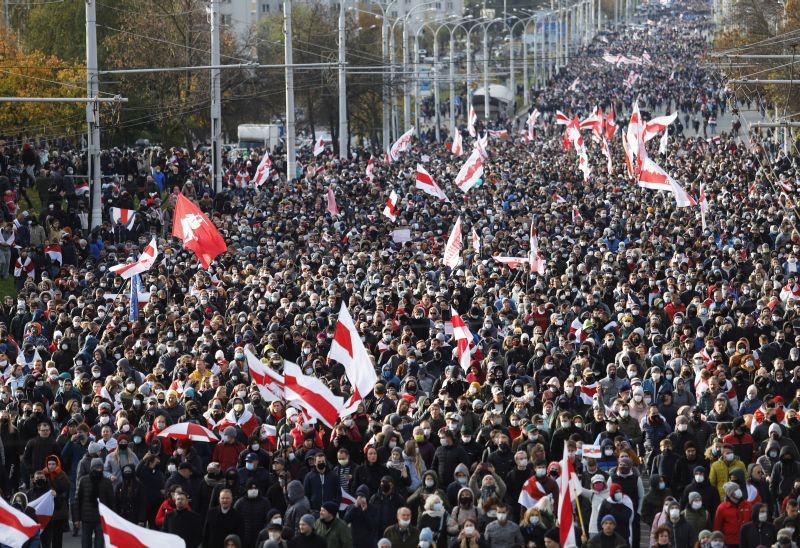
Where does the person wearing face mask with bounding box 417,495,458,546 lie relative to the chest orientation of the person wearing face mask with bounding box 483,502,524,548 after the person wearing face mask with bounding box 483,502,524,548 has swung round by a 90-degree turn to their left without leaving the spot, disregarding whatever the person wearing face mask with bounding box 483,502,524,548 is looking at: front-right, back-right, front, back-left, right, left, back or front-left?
back-left

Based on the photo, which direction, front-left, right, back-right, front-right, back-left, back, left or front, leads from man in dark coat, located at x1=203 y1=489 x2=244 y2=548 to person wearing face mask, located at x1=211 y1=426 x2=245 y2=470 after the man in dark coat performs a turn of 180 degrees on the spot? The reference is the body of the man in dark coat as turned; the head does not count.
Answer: front

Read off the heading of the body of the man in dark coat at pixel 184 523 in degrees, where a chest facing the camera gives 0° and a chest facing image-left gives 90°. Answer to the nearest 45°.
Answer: approximately 0°

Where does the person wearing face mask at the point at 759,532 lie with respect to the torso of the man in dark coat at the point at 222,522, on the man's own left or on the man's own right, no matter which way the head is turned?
on the man's own left

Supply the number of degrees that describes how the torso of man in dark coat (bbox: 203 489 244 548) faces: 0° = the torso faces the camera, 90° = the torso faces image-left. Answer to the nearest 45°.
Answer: approximately 0°
